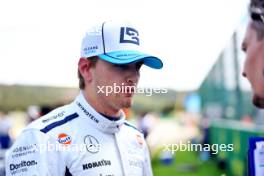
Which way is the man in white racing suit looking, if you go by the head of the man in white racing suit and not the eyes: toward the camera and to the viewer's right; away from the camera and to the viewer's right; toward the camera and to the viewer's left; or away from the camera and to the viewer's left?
toward the camera and to the viewer's right

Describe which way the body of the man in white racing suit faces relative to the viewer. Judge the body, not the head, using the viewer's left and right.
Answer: facing the viewer and to the right of the viewer
